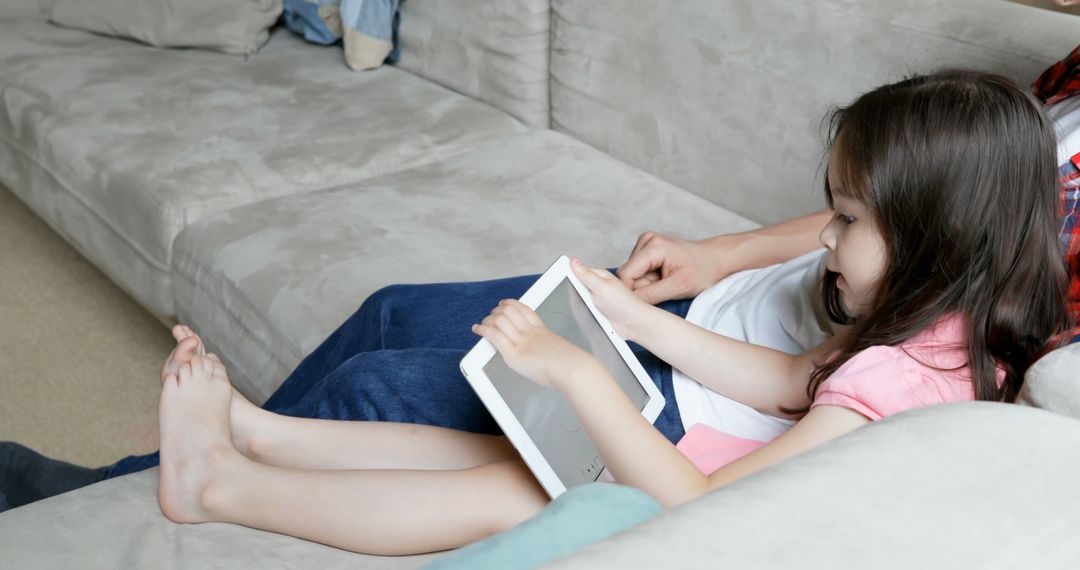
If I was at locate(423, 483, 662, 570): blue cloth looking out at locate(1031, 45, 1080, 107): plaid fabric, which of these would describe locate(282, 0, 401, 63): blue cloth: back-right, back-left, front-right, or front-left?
front-left

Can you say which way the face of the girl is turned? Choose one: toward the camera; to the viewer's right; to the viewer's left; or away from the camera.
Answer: to the viewer's left

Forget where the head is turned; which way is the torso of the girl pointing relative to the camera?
to the viewer's left

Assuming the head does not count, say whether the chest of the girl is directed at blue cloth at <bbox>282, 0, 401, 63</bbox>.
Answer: no

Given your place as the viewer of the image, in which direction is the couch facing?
facing the viewer and to the left of the viewer
